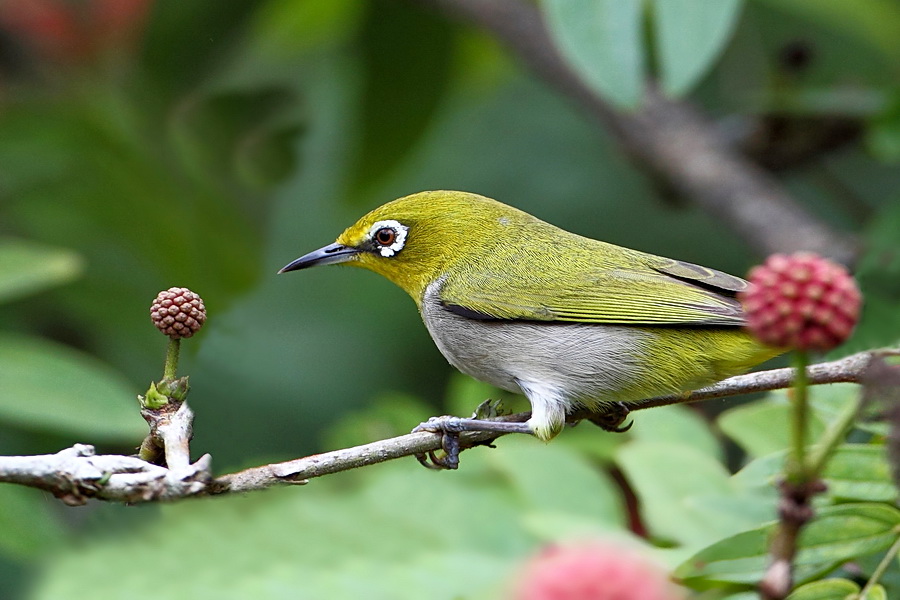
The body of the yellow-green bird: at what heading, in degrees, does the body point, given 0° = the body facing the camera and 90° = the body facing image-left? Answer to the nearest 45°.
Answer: approximately 90°

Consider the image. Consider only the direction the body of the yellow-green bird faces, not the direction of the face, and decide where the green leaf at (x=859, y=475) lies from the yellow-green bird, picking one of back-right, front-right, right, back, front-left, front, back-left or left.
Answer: back-left

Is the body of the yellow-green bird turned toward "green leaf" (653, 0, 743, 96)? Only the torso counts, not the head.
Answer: no

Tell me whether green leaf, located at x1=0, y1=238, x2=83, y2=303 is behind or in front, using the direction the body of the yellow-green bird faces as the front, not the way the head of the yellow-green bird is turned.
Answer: in front

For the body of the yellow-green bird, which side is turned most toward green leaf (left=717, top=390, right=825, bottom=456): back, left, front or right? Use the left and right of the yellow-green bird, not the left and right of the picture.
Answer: back

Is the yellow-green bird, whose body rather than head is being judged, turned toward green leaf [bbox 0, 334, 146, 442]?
yes

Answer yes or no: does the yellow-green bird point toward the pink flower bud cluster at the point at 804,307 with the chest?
no

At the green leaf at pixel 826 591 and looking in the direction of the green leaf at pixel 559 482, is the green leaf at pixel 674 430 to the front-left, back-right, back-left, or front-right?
front-right

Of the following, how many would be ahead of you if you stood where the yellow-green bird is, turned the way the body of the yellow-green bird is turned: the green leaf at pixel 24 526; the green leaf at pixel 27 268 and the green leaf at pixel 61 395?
3
